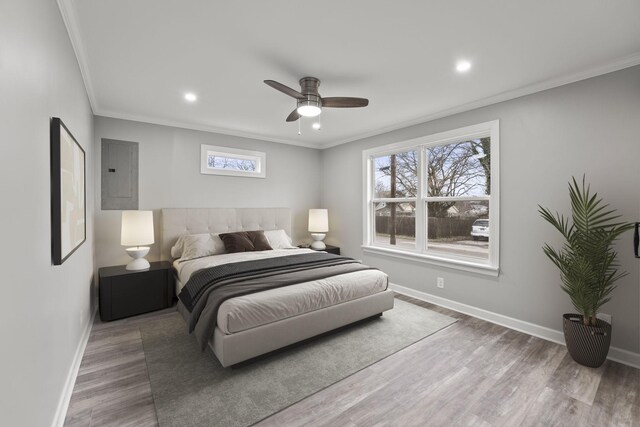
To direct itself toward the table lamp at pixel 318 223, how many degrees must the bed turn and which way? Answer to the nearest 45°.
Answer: approximately 135° to its left

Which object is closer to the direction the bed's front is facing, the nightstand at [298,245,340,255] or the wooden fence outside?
the wooden fence outside

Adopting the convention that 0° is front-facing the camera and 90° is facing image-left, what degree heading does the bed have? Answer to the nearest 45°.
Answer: approximately 315°

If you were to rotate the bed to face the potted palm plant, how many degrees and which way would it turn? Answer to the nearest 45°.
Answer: approximately 45° to its left

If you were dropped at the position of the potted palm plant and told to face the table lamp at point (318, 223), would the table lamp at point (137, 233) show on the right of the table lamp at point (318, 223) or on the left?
left

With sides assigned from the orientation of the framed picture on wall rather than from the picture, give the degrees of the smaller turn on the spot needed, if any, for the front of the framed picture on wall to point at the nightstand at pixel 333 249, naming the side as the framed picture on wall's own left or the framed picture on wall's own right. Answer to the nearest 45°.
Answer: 0° — it already faces it

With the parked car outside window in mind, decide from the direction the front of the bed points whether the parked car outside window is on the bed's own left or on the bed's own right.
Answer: on the bed's own left

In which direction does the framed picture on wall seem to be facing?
to the viewer's right

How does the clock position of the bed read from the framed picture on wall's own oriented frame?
The bed is roughly at 12 o'clock from the framed picture on wall.

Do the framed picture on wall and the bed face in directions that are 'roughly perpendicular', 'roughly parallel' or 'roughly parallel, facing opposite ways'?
roughly perpendicular
